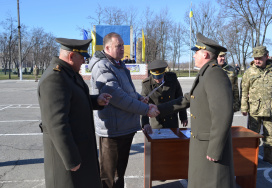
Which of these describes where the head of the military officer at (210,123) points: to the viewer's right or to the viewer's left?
to the viewer's left

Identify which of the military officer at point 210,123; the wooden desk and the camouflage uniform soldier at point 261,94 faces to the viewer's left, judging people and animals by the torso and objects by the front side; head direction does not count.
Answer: the military officer

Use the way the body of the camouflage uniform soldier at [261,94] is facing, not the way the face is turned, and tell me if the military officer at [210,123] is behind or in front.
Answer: in front

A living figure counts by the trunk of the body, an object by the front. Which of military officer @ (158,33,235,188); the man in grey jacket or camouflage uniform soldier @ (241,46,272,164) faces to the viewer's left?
the military officer

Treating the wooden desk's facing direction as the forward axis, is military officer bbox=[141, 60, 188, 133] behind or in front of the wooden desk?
behind

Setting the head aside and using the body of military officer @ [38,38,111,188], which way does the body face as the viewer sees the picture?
to the viewer's right

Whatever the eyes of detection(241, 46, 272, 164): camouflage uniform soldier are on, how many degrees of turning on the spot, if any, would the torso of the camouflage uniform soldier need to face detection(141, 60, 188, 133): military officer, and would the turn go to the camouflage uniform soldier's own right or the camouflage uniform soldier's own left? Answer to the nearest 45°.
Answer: approximately 45° to the camouflage uniform soldier's own right

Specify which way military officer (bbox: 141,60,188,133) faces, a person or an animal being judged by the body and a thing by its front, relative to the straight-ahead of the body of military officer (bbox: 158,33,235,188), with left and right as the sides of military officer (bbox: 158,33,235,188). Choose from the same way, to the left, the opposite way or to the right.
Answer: to the left

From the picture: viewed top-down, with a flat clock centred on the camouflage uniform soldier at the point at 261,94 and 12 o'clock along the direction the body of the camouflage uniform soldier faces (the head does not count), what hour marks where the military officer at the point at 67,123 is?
The military officer is roughly at 1 o'clock from the camouflage uniform soldier.

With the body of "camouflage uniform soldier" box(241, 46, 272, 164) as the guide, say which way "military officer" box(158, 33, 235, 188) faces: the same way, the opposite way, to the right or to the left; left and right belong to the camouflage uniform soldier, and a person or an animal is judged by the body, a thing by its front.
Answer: to the right

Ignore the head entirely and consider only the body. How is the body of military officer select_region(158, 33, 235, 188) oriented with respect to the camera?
to the viewer's left
